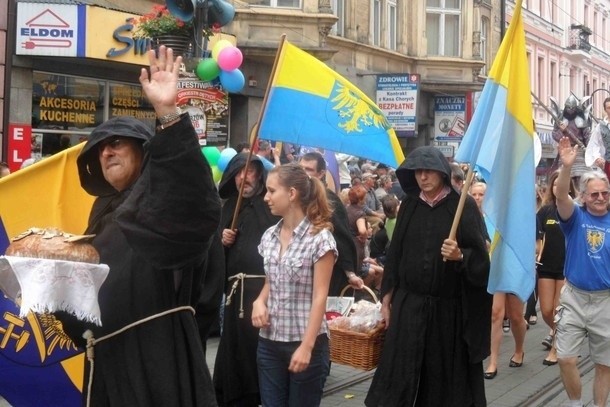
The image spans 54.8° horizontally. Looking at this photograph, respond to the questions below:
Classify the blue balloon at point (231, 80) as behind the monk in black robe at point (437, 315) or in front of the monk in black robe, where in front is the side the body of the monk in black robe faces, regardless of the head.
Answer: behind

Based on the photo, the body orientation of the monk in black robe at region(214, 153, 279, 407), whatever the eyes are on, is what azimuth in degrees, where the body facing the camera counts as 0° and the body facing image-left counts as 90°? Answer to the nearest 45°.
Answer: approximately 0°

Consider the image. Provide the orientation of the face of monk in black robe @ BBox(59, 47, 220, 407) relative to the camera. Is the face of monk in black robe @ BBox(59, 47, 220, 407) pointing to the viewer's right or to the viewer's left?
to the viewer's left

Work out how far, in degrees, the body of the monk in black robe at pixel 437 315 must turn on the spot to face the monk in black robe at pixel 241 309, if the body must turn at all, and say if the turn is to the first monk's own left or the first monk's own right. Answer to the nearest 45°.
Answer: approximately 90° to the first monk's own right

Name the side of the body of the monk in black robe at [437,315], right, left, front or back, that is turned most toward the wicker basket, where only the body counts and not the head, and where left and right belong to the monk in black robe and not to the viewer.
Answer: right

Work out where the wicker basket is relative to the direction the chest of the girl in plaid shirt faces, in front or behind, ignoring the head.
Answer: behind

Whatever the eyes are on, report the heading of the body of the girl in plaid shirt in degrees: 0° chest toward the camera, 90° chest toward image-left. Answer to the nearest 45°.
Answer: approximately 45°

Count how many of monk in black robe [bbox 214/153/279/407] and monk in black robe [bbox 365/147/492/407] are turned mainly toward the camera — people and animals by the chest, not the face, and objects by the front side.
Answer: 2

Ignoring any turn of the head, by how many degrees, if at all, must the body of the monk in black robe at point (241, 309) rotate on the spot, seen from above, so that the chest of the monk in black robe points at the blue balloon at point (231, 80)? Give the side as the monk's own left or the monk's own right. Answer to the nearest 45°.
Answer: approximately 180°

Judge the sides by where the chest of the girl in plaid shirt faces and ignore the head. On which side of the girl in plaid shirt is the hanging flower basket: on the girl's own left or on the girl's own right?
on the girl's own right
